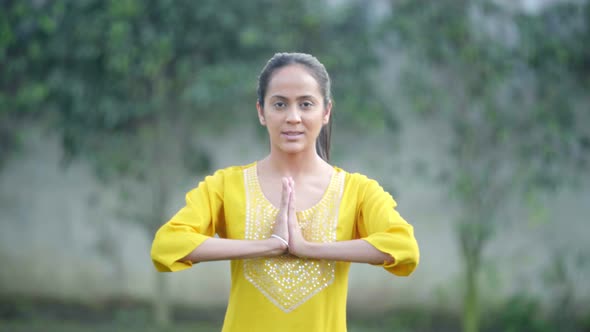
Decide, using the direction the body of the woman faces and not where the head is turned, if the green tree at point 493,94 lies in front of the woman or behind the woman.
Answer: behind

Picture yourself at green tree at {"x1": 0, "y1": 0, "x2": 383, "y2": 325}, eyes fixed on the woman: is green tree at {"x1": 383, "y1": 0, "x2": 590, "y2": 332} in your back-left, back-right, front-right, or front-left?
front-left

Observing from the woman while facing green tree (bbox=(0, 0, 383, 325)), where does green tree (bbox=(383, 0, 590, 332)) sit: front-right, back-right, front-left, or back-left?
front-right

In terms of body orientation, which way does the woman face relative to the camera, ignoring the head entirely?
toward the camera

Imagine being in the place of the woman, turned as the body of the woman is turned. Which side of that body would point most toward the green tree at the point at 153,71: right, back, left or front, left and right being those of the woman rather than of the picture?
back
